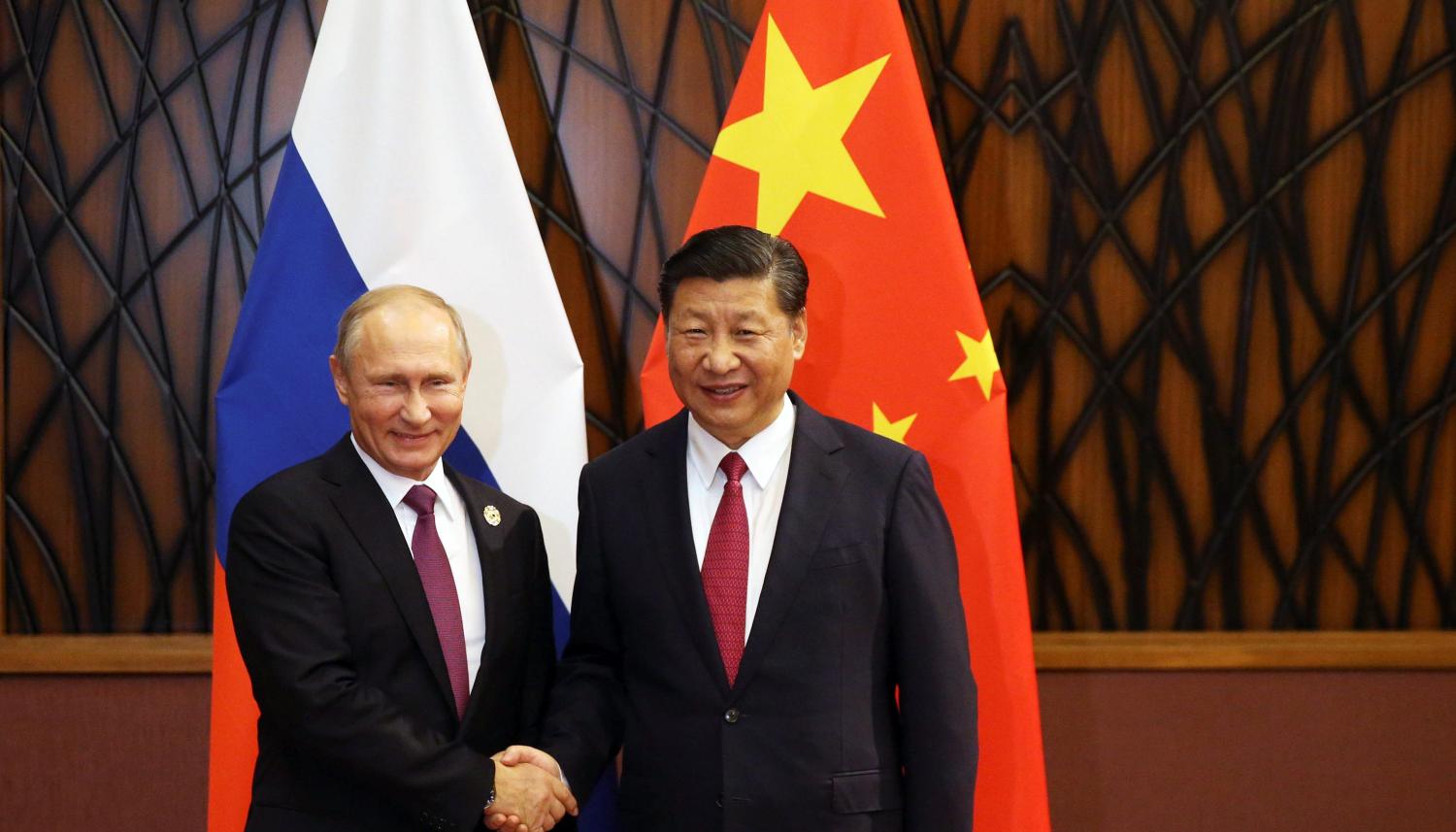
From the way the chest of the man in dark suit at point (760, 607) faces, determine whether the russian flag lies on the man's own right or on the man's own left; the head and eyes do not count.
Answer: on the man's own right

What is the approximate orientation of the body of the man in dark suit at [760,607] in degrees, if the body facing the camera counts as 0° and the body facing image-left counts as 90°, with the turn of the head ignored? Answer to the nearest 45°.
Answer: approximately 0°
